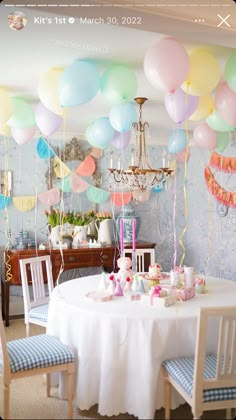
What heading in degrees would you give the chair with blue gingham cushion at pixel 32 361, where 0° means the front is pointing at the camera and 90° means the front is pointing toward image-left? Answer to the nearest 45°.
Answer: approximately 225°

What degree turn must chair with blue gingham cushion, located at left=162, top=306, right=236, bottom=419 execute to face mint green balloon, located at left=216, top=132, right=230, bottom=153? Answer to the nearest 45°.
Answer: approximately 45° to its right

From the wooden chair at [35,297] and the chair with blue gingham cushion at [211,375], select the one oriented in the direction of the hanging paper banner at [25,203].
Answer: the chair with blue gingham cushion

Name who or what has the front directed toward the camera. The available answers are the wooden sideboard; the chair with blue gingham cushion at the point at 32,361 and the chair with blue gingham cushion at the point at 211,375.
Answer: the wooden sideboard

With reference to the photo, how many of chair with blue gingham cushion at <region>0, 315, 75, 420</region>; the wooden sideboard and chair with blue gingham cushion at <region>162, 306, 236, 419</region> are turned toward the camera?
1

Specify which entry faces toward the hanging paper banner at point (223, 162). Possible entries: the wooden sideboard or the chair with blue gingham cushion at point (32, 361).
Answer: the chair with blue gingham cushion

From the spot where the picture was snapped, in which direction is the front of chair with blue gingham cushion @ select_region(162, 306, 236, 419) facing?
facing away from the viewer and to the left of the viewer

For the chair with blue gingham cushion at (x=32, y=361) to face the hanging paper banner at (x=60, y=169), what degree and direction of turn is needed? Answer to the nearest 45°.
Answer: approximately 45° to its left

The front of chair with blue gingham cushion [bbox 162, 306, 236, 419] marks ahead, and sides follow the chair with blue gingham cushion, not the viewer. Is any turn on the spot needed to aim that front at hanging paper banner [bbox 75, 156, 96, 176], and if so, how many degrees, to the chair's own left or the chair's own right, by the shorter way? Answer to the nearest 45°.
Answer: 0° — it already faces it

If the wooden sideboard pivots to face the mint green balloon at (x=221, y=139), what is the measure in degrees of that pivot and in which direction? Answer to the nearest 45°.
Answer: approximately 45° to its left

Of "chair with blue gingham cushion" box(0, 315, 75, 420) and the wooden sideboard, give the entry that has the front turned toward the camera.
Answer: the wooden sideboard

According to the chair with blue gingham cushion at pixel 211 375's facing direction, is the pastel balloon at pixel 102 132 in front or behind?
in front

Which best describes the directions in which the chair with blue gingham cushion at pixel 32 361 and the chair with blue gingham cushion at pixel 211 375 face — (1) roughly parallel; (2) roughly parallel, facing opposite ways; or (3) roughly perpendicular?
roughly perpendicular

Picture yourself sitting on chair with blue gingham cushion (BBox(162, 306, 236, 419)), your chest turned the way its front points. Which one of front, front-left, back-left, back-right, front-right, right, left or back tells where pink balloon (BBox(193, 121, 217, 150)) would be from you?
front-right

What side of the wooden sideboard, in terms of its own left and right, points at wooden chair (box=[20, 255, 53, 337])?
front
